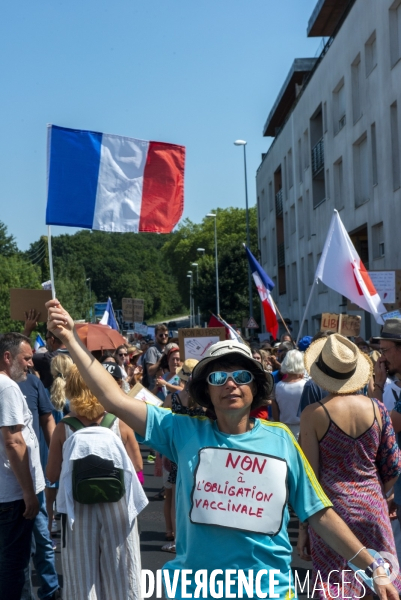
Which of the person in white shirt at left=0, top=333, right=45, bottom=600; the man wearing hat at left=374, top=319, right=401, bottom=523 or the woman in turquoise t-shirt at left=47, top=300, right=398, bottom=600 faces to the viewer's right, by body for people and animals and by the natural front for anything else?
the person in white shirt

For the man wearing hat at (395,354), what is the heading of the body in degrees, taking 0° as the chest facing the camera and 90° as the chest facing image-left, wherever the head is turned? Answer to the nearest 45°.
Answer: approximately 90°

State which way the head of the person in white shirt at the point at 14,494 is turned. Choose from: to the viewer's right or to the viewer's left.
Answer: to the viewer's right

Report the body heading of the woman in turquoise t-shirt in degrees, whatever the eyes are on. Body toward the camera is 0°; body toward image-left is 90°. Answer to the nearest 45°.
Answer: approximately 0°

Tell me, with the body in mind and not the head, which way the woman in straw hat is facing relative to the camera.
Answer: away from the camera

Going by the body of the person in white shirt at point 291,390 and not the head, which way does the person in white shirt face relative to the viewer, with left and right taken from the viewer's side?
facing away from the viewer

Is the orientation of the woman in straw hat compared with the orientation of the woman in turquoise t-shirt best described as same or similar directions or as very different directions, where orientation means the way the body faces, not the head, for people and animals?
very different directions

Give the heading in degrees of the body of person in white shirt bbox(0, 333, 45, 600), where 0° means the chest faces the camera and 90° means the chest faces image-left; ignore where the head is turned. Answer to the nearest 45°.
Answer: approximately 270°
